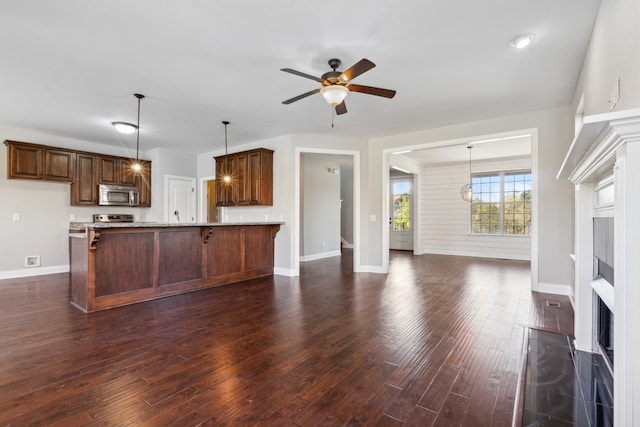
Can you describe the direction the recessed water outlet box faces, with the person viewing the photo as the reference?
facing the viewer

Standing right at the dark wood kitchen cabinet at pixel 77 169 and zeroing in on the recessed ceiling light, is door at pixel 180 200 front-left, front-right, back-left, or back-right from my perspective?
front-left

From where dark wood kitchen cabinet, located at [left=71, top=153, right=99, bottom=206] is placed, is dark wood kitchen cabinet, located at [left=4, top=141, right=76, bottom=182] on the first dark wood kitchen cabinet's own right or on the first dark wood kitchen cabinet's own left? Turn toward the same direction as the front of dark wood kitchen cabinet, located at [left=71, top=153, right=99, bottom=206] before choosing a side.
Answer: on the first dark wood kitchen cabinet's own right

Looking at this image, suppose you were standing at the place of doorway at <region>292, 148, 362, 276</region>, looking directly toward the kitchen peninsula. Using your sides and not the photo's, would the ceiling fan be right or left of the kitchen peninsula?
left

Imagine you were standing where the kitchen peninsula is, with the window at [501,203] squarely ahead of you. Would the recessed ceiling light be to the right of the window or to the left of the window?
right

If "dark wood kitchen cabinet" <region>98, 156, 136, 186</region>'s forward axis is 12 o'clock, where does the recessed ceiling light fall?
The recessed ceiling light is roughly at 11 o'clock from the dark wood kitchen cabinet.

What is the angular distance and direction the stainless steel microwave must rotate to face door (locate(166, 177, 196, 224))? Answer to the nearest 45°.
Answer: approximately 90° to its left

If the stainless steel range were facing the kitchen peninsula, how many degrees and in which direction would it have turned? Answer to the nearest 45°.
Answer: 0° — it already faces it

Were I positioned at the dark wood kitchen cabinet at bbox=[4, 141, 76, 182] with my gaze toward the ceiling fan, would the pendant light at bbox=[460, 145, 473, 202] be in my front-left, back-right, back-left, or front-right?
front-left

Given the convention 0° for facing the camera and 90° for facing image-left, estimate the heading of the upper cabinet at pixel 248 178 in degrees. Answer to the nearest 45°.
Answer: approximately 45°

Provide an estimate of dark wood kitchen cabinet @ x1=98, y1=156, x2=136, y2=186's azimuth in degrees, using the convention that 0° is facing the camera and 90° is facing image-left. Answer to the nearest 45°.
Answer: approximately 0°

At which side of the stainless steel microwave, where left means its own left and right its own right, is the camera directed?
front

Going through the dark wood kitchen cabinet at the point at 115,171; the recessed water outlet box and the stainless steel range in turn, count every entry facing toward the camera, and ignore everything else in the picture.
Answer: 3

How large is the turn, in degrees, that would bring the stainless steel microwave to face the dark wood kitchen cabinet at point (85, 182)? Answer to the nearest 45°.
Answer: approximately 90° to its right

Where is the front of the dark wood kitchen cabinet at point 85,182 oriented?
toward the camera
